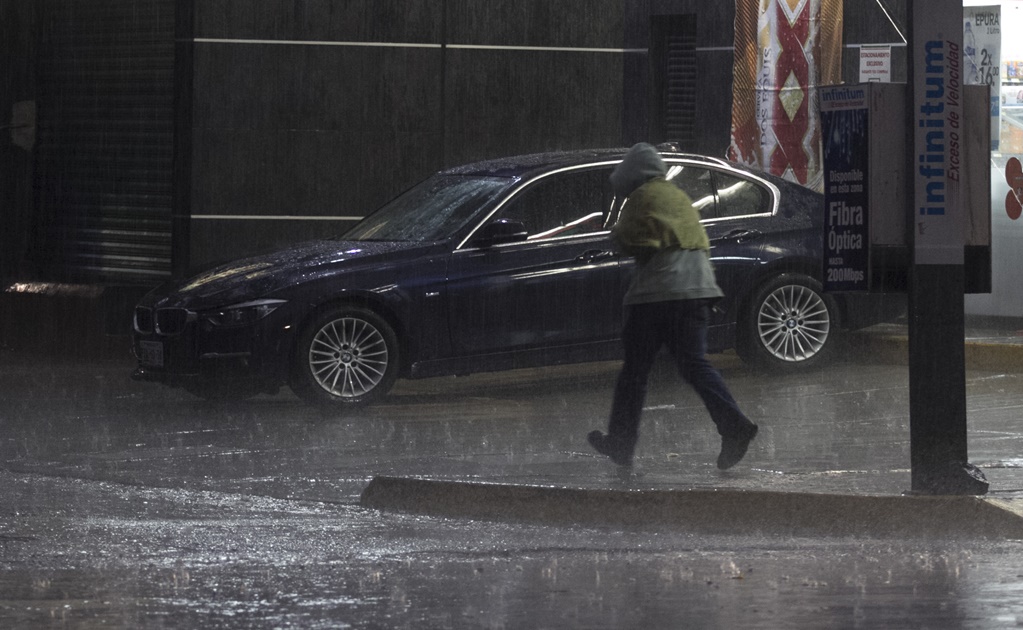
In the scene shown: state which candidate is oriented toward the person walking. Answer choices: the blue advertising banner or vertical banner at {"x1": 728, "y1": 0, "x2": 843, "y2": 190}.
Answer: the vertical banner

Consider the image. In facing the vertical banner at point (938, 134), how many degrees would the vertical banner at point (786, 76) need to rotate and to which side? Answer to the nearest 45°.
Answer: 0° — it already faces it

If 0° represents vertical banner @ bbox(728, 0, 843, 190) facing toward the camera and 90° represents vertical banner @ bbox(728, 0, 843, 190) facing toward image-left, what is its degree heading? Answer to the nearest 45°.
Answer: approximately 0°

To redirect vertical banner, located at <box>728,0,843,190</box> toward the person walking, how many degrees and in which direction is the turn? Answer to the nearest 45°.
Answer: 0° — it already faces them

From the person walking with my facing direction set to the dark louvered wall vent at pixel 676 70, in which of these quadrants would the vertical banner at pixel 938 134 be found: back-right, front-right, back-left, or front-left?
back-right

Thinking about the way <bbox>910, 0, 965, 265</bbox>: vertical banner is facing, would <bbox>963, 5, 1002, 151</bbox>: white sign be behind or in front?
behind

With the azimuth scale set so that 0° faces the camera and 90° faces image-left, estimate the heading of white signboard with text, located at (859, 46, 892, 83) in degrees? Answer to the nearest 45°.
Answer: approximately 0°
